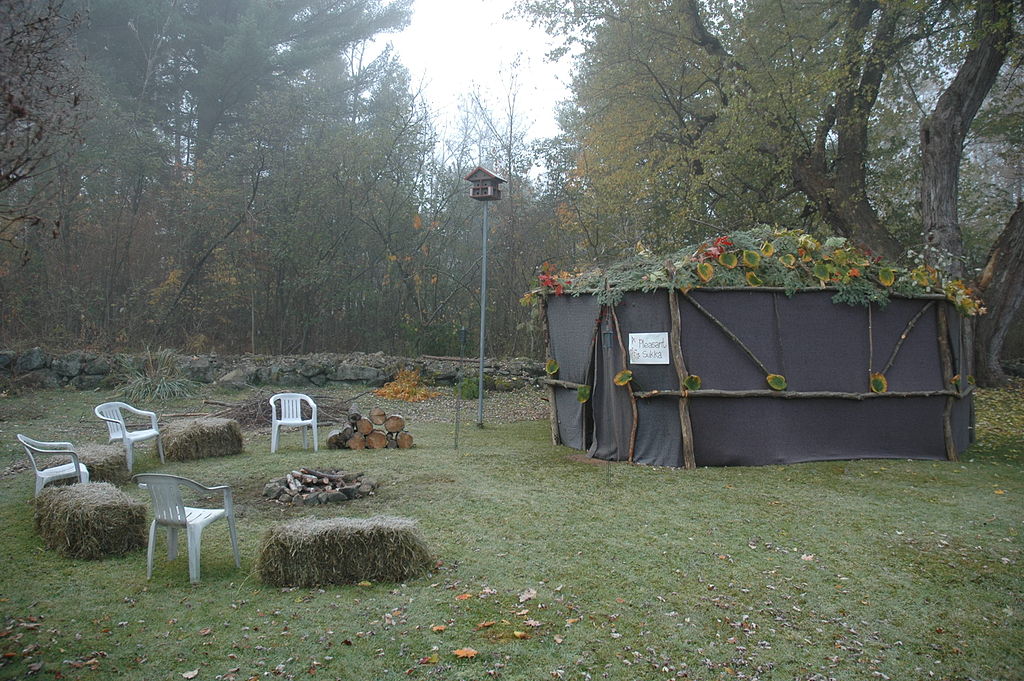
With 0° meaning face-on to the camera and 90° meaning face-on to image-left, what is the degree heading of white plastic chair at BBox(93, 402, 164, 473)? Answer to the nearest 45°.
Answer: approximately 315°

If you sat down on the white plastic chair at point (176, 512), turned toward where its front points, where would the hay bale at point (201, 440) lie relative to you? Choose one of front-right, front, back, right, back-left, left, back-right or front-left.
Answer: front-left

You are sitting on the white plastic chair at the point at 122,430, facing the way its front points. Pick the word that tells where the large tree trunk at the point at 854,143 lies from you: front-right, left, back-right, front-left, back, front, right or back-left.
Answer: front-left

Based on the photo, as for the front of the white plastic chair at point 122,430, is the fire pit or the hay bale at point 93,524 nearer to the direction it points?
the fire pit

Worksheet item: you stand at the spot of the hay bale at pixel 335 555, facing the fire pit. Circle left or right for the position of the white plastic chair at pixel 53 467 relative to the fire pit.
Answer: left

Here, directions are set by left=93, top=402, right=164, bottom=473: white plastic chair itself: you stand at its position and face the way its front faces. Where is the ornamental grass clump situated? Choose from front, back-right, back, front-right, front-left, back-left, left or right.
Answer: back-left

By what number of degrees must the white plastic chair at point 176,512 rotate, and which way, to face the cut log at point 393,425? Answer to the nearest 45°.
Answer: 0° — it already faces it

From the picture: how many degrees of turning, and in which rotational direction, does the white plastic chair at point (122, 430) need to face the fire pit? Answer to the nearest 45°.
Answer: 0° — it already faces it

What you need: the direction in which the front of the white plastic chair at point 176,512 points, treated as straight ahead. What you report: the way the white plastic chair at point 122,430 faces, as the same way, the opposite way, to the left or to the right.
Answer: to the right

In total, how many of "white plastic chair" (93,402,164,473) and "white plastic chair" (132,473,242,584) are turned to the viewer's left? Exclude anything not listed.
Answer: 0

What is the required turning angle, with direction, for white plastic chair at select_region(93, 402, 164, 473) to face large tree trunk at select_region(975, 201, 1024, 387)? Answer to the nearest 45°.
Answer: approximately 45° to its left

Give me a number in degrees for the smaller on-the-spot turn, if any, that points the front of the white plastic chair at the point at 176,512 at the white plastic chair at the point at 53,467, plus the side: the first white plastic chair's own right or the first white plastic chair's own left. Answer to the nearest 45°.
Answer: approximately 90° to the first white plastic chair's own left

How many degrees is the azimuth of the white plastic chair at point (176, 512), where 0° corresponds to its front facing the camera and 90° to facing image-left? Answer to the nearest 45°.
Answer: approximately 225°
